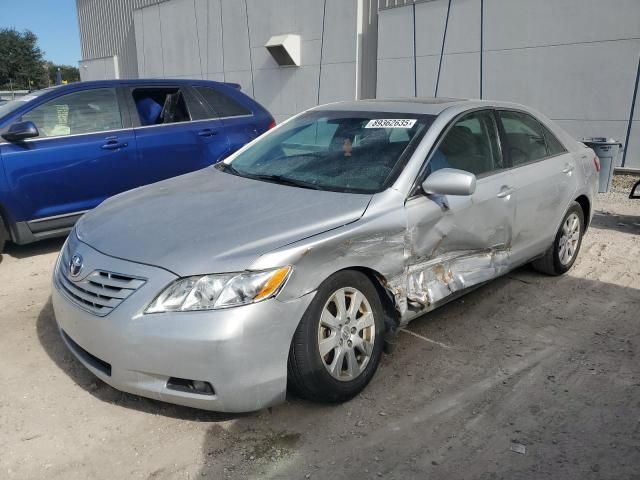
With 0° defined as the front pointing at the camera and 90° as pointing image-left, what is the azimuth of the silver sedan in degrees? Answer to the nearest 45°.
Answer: approximately 45°

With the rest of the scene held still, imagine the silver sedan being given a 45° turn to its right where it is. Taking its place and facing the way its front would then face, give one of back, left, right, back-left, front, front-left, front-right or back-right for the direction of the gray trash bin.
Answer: back-right
